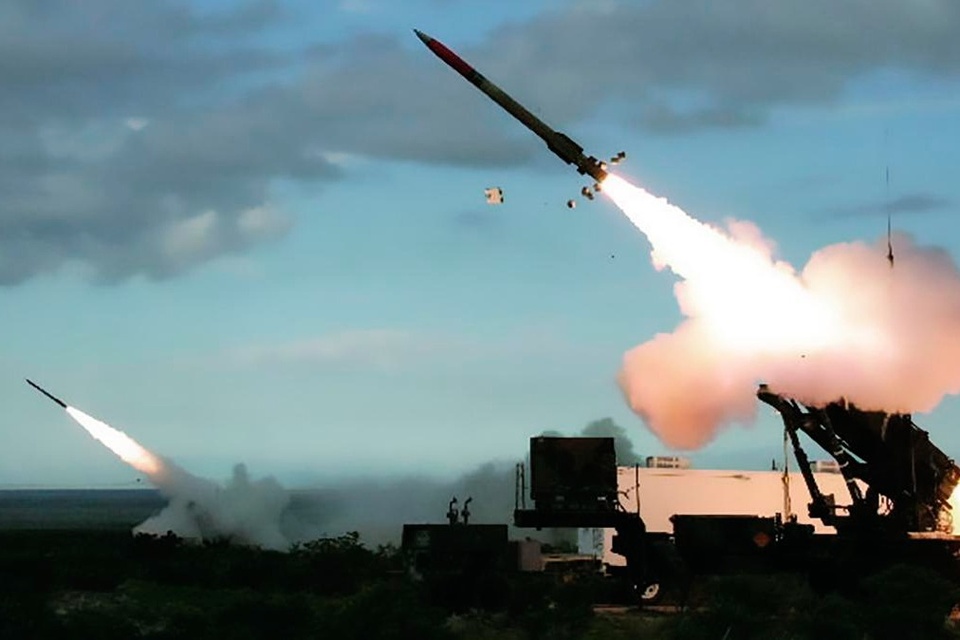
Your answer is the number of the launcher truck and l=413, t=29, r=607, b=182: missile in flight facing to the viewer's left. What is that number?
2

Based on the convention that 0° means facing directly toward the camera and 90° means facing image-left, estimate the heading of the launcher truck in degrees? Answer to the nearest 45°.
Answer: approximately 90°

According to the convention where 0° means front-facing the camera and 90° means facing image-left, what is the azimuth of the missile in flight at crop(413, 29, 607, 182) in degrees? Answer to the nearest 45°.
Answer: approximately 90°
